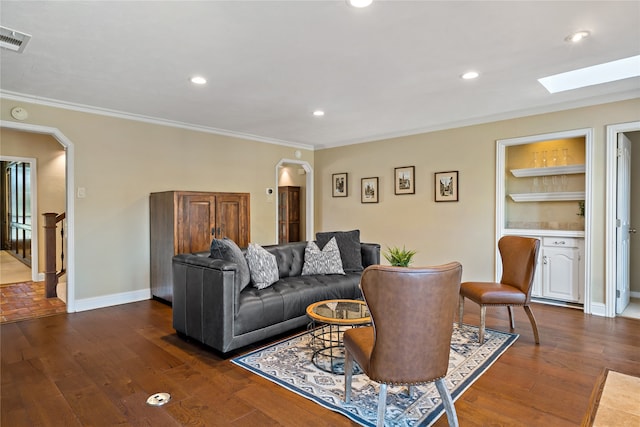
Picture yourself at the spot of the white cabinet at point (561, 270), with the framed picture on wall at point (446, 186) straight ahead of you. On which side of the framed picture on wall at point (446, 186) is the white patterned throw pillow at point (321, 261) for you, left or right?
left

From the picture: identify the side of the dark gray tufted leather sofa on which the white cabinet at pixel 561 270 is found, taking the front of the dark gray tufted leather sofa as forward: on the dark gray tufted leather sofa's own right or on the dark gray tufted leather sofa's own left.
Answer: on the dark gray tufted leather sofa's own left

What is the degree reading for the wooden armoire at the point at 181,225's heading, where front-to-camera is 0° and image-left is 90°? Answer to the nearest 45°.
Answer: approximately 315°

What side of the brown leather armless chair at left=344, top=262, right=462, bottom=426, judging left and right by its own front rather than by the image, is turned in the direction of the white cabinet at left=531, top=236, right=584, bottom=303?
right

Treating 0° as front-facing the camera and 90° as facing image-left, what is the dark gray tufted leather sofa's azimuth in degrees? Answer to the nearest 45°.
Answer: approximately 315°

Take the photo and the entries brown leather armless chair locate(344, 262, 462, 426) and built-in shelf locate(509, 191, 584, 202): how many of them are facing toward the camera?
1

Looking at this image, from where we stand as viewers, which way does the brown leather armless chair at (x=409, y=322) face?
facing away from the viewer and to the left of the viewer

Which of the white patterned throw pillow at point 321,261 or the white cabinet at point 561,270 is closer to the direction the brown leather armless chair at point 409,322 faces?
the white patterned throw pillow

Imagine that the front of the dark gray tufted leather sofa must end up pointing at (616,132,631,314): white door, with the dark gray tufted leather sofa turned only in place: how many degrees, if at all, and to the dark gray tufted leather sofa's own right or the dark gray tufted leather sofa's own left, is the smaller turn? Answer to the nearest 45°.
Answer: approximately 45° to the dark gray tufted leather sofa's own left
